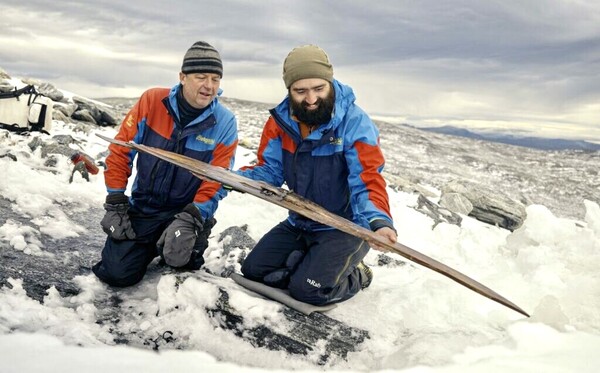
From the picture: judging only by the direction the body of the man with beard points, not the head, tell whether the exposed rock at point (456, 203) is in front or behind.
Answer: behind

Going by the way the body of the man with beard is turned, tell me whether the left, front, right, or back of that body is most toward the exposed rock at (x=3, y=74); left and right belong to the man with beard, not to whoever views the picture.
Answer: right

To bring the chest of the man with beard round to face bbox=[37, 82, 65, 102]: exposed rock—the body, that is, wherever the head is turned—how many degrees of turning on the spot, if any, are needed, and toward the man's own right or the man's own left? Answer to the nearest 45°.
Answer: approximately 90° to the man's own right

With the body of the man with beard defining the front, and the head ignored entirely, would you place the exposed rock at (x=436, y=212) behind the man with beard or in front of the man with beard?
behind

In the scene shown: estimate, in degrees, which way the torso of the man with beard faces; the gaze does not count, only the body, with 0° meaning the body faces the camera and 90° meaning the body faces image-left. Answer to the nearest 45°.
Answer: approximately 45°

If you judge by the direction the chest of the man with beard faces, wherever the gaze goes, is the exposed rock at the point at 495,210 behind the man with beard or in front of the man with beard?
behind

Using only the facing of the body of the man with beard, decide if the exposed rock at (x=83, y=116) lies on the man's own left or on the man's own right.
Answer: on the man's own right
